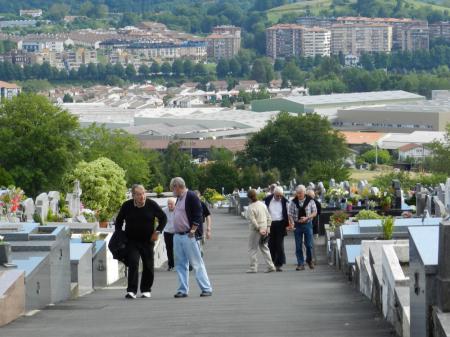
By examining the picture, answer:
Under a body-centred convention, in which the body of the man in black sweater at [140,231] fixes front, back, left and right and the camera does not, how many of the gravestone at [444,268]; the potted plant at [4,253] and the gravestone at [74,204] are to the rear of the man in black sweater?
1

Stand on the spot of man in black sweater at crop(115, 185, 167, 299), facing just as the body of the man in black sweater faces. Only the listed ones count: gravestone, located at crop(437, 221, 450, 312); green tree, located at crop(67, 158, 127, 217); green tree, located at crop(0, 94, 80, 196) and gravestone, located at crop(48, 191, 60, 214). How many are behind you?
3

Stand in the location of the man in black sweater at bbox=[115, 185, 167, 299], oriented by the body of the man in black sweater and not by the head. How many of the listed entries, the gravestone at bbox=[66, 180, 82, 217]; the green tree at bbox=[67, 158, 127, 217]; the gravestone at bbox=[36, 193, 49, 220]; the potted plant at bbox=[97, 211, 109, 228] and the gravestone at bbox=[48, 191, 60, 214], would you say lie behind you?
5

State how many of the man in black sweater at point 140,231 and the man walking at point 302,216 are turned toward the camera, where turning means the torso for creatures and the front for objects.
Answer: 2

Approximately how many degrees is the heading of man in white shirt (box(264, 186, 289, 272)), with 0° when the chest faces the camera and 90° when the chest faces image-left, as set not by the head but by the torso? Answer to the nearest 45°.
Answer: approximately 0°

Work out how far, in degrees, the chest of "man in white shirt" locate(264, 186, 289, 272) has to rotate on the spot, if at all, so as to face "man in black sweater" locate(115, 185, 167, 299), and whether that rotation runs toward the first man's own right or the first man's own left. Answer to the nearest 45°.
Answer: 0° — they already face them

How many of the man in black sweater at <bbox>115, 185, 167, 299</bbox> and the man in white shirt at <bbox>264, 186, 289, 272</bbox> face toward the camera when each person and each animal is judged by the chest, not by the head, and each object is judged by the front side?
2

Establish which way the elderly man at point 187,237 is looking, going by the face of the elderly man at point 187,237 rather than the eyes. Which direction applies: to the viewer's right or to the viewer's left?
to the viewer's left
